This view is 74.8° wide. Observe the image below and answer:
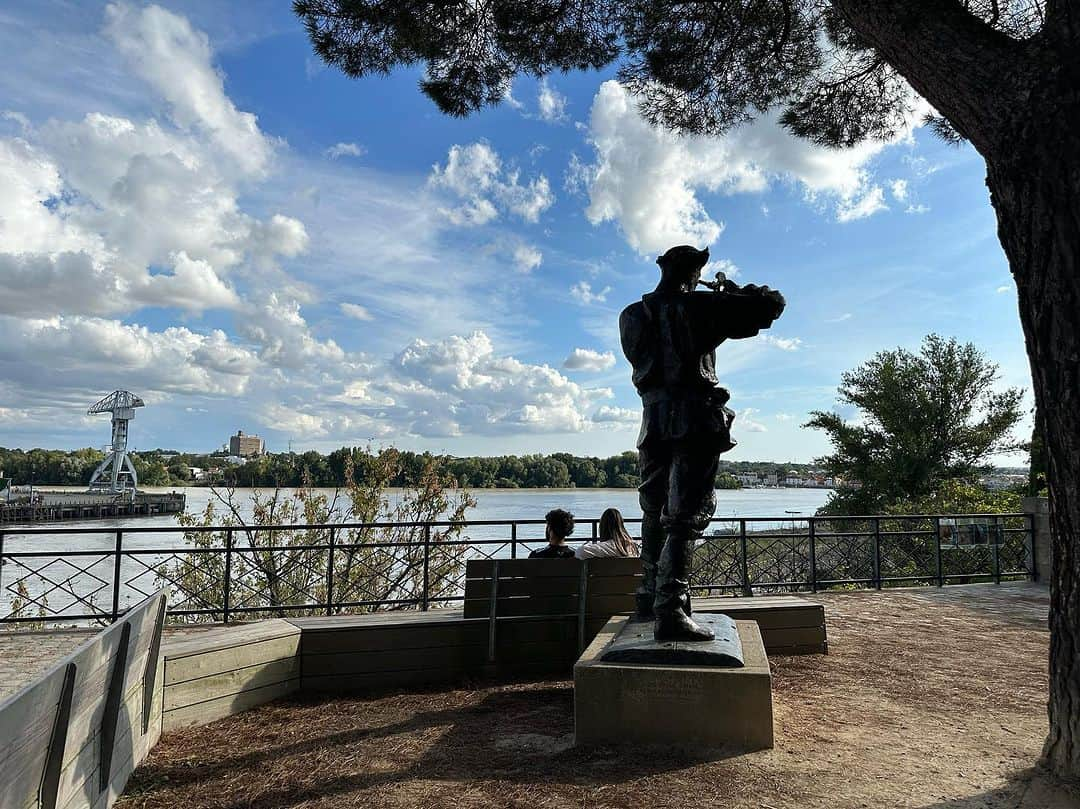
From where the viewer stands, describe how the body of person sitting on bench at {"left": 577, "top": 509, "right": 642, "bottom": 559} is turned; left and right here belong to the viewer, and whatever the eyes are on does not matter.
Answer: facing away from the viewer

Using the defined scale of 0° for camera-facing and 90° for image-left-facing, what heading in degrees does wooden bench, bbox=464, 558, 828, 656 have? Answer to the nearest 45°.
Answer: approximately 180°

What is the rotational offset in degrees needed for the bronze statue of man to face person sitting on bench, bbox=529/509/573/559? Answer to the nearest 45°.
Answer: approximately 90° to its left

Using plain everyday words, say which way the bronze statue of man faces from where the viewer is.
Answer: facing away from the viewer and to the right of the viewer

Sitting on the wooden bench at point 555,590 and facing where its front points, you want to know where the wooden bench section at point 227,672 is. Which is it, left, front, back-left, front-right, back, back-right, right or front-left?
back-left

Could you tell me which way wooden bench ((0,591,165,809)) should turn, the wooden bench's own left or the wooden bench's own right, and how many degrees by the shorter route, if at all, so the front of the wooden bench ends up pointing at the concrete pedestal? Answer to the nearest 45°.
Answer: approximately 135° to the wooden bench's own right

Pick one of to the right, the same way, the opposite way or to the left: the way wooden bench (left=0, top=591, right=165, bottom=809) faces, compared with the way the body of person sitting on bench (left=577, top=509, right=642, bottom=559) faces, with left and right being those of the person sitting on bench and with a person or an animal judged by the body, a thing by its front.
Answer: to the left

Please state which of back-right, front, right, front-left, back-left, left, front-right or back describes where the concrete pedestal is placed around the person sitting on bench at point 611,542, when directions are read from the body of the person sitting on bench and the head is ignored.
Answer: back

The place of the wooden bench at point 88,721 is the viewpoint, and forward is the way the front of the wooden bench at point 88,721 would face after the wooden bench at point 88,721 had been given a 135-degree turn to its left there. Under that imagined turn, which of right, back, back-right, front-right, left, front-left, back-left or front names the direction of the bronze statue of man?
left

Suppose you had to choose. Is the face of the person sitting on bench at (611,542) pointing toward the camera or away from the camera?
away from the camera
